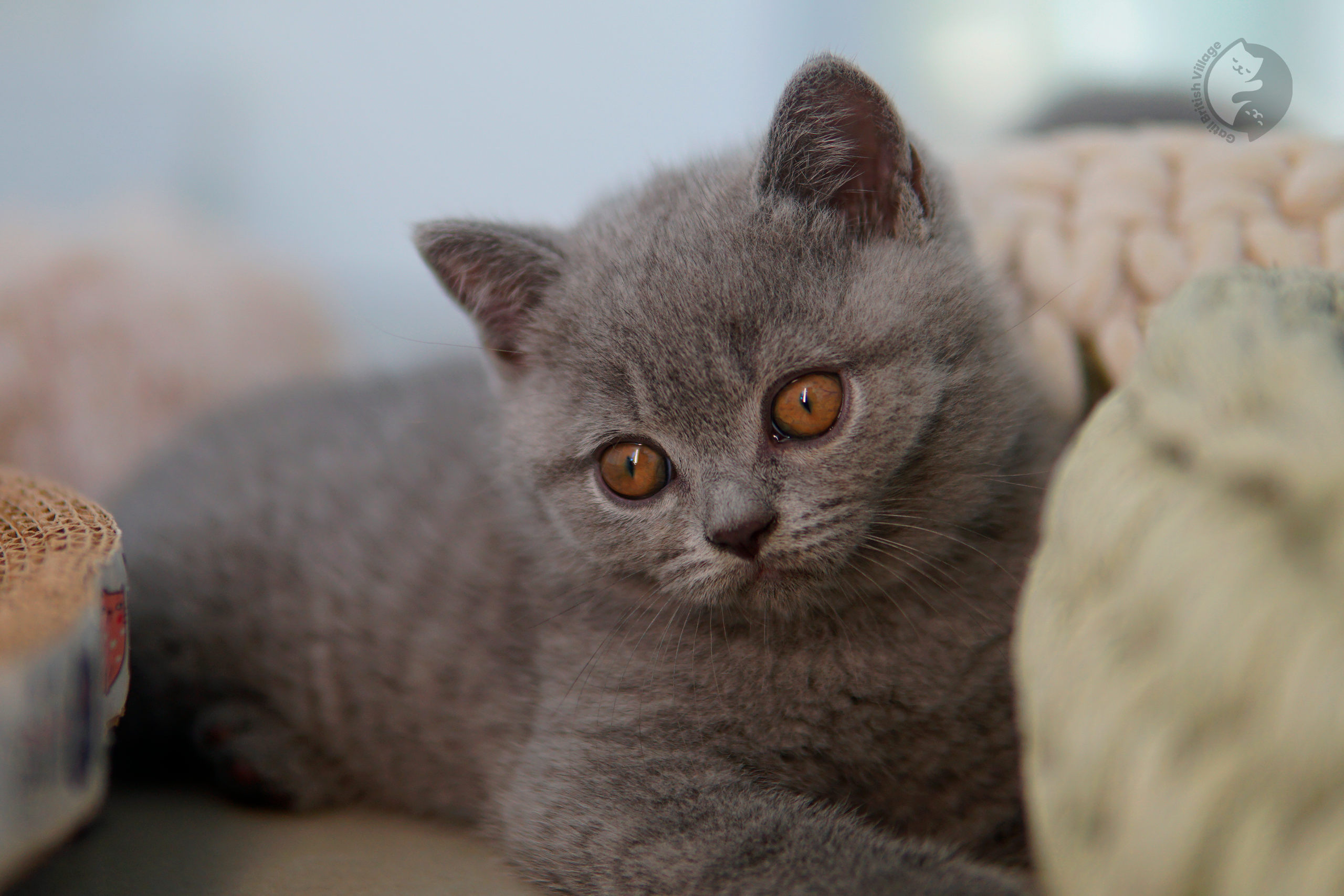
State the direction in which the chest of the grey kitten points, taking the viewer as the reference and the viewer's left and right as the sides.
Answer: facing the viewer and to the right of the viewer
